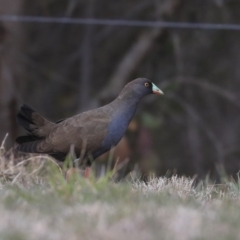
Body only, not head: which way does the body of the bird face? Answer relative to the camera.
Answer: to the viewer's right
